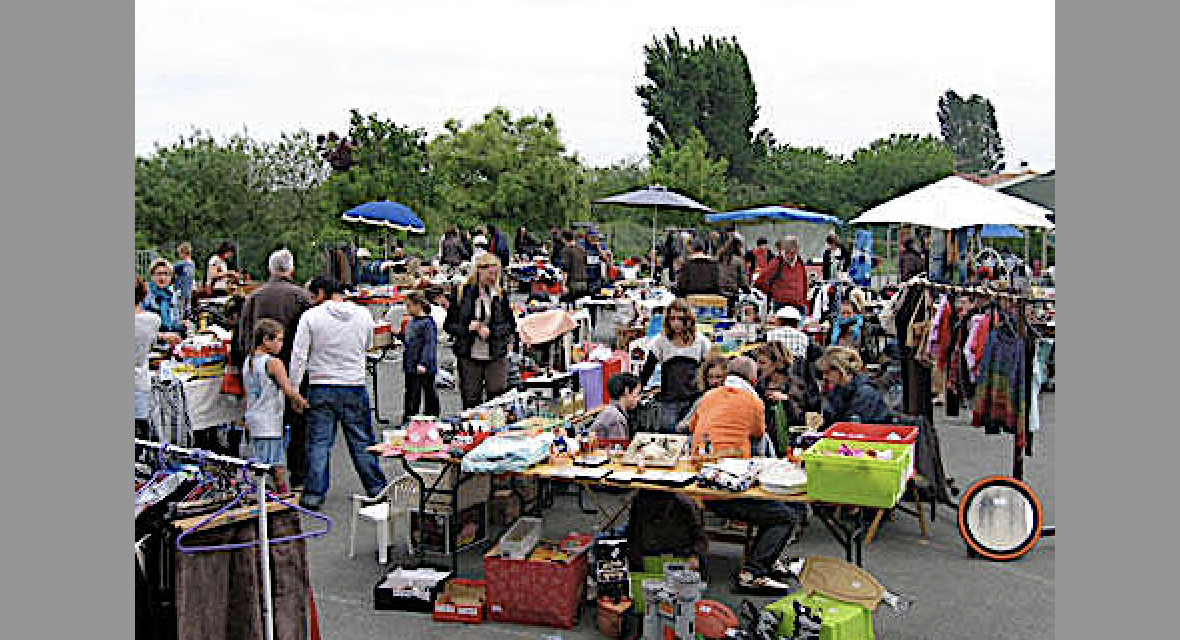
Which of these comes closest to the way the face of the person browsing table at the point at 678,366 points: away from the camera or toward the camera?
toward the camera

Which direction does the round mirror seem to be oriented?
toward the camera

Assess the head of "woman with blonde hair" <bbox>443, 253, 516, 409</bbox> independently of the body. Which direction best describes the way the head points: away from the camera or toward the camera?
toward the camera

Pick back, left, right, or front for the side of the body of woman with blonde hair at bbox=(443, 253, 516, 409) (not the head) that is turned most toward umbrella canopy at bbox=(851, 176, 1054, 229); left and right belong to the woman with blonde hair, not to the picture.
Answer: left

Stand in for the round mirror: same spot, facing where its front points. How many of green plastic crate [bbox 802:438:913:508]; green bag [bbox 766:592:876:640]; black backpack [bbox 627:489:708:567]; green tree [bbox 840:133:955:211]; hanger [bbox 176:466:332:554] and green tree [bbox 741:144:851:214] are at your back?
2

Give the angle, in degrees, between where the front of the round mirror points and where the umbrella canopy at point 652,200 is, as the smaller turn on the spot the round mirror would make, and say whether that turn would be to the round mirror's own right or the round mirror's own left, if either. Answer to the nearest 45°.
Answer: approximately 135° to the round mirror's own right

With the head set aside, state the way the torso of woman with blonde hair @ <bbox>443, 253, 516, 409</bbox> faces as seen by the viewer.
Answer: toward the camera

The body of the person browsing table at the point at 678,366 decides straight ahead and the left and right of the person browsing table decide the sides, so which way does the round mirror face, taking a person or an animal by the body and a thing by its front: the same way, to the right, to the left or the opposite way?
the same way

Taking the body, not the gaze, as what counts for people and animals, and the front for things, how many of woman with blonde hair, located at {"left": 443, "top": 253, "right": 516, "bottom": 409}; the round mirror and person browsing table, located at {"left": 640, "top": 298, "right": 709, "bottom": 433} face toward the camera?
3

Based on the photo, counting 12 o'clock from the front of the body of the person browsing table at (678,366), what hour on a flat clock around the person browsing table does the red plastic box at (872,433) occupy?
The red plastic box is roughly at 11 o'clock from the person browsing table.

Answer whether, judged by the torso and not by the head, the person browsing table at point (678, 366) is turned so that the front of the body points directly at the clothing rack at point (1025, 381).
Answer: no

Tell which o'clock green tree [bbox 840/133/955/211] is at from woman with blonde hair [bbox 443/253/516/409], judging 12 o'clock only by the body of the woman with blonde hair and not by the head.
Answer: The green tree is roughly at 7 o'clock from the woman with blonde hair.

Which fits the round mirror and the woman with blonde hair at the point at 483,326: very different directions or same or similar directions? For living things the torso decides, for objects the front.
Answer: same or similar directions

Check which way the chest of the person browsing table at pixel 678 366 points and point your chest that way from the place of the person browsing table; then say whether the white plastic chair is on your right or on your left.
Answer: on your right

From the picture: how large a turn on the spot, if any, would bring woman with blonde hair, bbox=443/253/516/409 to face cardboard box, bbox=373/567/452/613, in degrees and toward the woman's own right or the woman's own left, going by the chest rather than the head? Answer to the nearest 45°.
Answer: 0° — they already face it

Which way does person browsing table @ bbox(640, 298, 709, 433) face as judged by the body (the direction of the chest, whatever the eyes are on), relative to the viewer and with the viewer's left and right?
facing the viewer

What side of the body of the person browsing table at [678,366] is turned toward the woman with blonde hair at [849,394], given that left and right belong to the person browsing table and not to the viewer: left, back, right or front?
left

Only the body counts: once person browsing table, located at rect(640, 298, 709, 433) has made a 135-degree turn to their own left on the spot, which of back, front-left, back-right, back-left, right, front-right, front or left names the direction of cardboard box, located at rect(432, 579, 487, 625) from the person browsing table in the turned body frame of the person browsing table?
back

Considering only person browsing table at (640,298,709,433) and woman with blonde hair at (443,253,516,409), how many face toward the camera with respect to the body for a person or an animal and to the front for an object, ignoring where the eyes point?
2

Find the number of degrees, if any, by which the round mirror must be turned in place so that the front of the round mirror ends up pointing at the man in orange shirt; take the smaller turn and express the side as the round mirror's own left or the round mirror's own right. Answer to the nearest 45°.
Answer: approximately 45° to the round mirror's own right
